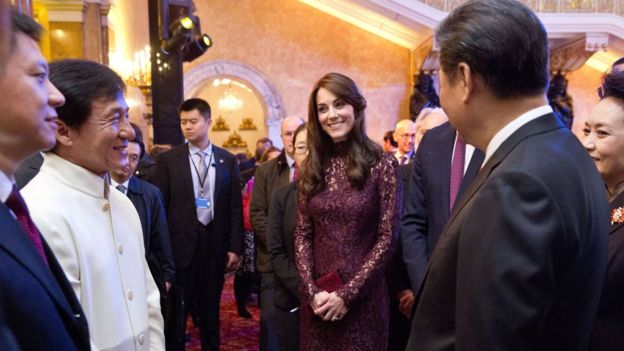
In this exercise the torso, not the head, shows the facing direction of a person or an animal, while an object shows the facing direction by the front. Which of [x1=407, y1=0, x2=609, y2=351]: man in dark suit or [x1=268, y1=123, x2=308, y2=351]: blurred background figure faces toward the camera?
the blurred background figure

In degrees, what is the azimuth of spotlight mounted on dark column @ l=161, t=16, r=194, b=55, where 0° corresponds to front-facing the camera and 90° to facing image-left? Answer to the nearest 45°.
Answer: approximately 315°

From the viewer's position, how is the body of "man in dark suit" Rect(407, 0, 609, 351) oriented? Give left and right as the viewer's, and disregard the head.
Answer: facing away from the viewer and to the left of the viewer

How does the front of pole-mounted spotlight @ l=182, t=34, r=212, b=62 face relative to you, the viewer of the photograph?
facing the viewer and to the right of the viewer

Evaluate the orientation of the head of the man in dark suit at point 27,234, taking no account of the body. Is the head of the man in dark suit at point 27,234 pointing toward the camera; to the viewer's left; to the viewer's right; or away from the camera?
to the viewer's right

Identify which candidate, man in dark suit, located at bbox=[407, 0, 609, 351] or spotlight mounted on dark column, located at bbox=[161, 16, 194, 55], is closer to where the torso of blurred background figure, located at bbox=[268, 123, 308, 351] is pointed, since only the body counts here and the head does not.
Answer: the man in dark suit

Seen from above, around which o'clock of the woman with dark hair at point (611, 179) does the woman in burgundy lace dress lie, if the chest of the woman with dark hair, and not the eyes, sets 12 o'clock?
The woman in burgundy lace dress is roughly at 2 o'clock from the woman with dark hair.

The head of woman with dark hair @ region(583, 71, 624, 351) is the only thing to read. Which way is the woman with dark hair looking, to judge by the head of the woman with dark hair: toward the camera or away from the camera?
toward the camera

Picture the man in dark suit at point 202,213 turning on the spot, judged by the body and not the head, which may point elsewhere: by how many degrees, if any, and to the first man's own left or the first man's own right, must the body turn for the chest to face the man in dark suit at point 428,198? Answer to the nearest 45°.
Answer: approximately 45° to the first man's own left

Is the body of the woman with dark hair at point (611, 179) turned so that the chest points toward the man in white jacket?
yes

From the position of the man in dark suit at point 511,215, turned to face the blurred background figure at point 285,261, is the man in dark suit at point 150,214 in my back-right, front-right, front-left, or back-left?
front-left

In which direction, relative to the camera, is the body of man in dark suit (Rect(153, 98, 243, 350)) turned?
toward the camera

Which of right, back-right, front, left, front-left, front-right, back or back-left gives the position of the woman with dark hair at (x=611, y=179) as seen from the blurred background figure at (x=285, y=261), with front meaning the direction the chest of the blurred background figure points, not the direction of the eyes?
front-left

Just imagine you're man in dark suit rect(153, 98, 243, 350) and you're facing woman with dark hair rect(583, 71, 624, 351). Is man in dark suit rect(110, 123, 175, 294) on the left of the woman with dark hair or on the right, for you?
right

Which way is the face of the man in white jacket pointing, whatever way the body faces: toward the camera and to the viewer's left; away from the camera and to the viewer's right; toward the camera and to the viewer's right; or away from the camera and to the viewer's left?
toward the camera and to the viewer's right
